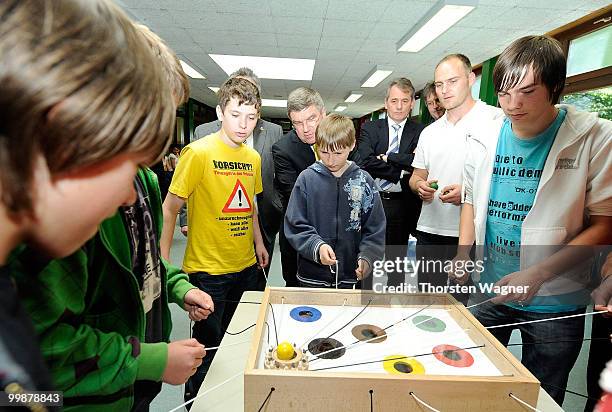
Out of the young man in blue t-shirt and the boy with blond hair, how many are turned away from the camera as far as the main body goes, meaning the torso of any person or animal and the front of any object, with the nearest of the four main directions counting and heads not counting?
0

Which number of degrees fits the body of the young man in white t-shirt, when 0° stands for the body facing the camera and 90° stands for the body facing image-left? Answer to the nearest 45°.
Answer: approximately 45°

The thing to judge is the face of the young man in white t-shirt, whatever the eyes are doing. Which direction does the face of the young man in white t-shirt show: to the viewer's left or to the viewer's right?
to the viewer's left

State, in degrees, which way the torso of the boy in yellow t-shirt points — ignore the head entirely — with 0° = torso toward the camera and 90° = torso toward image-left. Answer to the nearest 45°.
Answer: approximately 315°

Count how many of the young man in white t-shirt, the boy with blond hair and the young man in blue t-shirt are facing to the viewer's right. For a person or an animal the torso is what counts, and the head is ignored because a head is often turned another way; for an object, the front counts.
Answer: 0

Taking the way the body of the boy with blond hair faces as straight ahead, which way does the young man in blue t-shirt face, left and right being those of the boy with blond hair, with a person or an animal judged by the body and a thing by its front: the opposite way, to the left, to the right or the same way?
to the right

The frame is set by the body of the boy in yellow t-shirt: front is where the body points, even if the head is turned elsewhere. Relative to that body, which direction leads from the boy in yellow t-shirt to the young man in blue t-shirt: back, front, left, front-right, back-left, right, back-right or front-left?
front

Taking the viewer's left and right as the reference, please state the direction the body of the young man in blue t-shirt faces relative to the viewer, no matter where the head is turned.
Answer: facing the viewer and to the left of the viewer

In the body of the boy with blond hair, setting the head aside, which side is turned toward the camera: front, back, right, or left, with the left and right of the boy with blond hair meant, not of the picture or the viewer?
front

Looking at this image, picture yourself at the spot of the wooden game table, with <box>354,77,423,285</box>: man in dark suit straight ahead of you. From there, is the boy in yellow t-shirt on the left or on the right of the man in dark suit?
left

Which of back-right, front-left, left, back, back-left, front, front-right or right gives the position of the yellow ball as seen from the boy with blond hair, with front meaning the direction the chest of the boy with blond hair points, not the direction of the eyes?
front

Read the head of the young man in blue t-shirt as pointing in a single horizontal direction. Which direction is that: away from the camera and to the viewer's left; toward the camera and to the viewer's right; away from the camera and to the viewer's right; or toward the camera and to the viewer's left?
toward the camera and to the viewer's left

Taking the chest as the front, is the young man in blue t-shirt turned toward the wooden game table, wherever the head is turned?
yes

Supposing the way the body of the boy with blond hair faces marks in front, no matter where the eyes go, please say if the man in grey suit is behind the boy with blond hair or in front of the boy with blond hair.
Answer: behind
